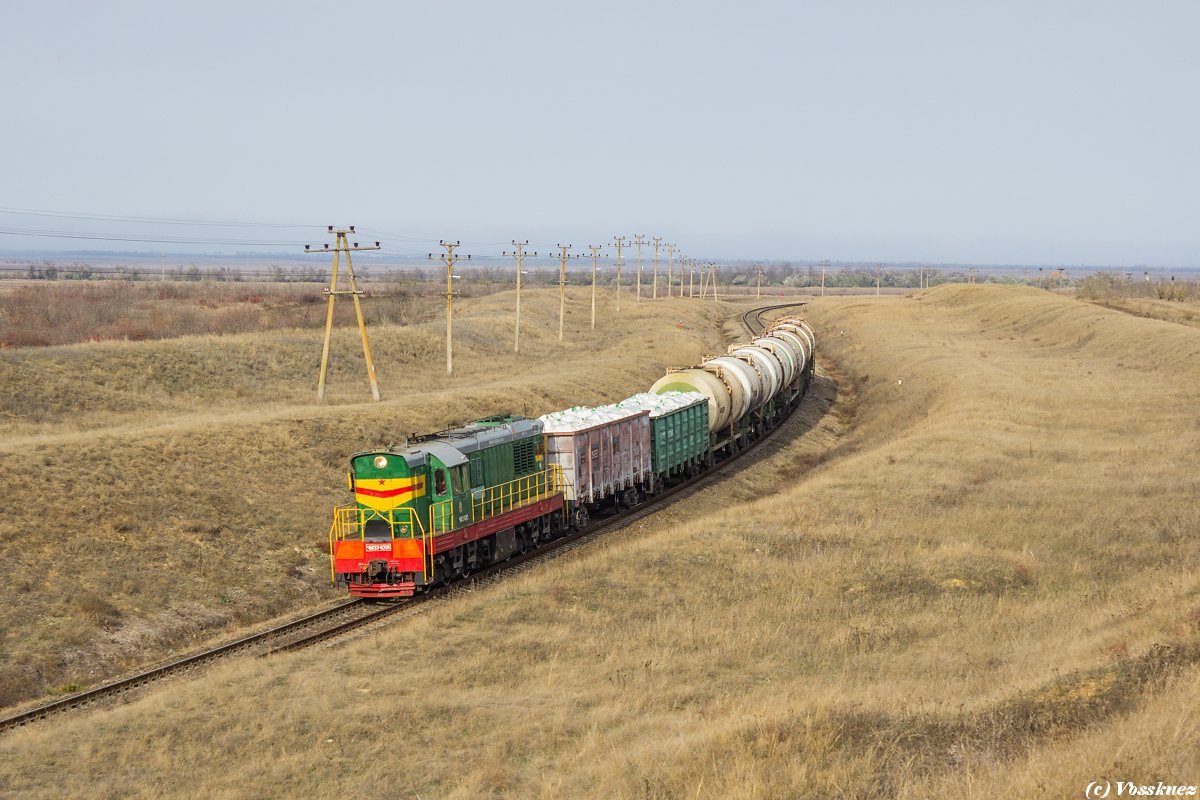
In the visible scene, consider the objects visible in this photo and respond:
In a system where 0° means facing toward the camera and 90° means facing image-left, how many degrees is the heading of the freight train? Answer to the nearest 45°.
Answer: approximately 45°
